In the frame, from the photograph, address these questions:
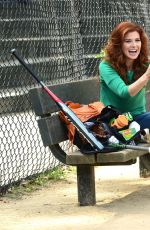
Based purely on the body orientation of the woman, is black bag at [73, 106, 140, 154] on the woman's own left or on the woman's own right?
on the woman's own right

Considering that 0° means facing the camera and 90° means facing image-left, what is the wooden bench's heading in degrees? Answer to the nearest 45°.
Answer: approximately 315°
